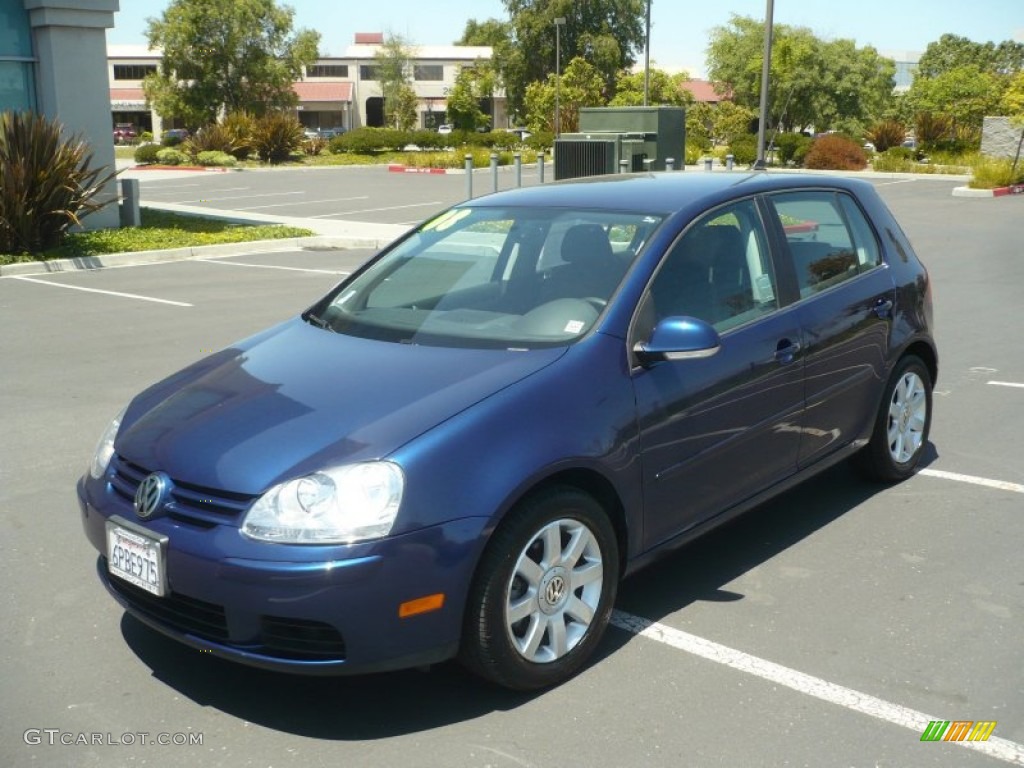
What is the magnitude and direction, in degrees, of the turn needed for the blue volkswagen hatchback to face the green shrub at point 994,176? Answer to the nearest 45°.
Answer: approximately 180°

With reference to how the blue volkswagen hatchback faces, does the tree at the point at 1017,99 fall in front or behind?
behind

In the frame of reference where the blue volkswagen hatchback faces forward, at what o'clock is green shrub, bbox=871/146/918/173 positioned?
The green shrub is roughly at 5 o'clock from the blue volkswagen hatchback.

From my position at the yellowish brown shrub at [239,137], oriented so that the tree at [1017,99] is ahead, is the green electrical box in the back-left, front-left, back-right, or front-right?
front-right

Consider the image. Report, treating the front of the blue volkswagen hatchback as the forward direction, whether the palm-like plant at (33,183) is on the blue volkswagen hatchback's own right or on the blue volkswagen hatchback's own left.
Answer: on the blue volkswagen hatchback's own right

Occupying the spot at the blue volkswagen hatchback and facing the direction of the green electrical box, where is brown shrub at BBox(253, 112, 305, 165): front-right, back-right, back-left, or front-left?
front-left

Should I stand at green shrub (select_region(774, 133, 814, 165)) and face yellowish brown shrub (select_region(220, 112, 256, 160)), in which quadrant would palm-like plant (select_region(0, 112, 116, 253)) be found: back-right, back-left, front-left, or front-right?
front-left

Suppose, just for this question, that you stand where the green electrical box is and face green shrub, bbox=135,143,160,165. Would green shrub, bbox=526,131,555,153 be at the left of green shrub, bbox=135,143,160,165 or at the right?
right

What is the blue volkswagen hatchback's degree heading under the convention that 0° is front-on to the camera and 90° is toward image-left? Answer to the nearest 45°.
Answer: approximately 45°

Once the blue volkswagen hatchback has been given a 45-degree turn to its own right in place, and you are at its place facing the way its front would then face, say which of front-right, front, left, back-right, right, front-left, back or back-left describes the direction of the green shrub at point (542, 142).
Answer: right

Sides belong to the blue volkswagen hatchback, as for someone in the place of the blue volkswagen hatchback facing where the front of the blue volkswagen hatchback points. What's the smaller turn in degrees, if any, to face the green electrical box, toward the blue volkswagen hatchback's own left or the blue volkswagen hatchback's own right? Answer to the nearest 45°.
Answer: approximately 135° to the blue volkswagen hatchback's own right

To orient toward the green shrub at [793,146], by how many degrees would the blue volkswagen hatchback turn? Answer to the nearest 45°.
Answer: approximately 135° to its right

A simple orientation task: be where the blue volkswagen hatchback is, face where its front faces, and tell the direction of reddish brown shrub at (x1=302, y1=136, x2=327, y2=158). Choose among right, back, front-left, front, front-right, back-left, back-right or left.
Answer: back-right

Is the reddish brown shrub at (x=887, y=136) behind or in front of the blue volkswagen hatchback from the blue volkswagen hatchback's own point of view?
behind

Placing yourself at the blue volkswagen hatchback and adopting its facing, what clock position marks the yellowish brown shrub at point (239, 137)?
The yellowish brown shrub is roughly at 4 o'clock from the blue volkswagen hatchback.

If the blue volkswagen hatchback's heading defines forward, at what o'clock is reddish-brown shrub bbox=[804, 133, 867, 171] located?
The reddish-brown shrub is roughly at 5 o'clock from the blue volkswagen hatchback.

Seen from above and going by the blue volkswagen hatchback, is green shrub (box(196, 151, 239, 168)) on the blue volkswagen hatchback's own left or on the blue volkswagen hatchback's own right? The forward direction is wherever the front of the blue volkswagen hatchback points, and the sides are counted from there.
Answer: on the blue volkswagen hatchback's own right
